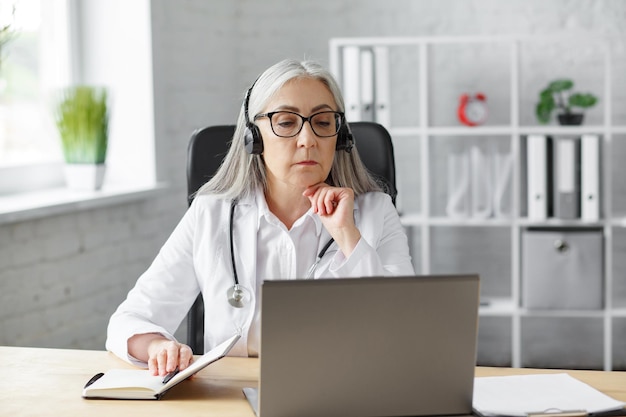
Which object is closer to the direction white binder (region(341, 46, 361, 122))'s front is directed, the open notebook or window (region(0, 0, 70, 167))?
the open notebook

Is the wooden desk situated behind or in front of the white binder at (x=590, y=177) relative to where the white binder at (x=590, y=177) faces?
in front

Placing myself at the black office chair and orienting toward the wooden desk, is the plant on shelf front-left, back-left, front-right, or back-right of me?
back-left

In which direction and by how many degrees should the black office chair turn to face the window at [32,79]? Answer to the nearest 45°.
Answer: approximately 135° to its right

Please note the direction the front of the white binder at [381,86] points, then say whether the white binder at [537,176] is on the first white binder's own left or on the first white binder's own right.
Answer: on the first white binder's own left

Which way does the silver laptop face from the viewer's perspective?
away from the camera

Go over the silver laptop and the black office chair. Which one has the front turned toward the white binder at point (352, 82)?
the silver laptop

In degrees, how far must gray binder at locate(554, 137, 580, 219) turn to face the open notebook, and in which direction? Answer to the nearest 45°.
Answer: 0° — it already faces it

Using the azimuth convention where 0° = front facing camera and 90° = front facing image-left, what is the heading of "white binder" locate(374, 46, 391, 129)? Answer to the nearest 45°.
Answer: approximately 0°

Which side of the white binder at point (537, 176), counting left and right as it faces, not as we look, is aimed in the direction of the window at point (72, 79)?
right

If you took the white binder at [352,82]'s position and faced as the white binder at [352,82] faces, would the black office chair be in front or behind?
in front

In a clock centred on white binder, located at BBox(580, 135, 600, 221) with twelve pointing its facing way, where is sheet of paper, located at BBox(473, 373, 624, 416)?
The sheet of paper is roughly at 12 o'clock from the white binder.
